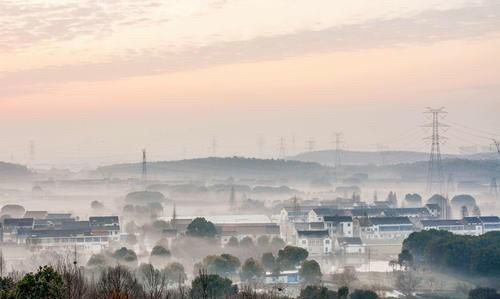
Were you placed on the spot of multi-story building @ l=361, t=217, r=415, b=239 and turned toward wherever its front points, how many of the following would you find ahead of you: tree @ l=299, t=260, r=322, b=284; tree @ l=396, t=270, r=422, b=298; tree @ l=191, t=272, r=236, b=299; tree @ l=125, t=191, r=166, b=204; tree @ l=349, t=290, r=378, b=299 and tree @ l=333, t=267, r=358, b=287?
5

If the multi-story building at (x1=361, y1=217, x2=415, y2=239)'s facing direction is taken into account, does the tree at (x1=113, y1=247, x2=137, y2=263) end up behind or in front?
in front

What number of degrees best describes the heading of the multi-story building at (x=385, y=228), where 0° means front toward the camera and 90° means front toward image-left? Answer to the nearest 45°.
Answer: approximately 0°

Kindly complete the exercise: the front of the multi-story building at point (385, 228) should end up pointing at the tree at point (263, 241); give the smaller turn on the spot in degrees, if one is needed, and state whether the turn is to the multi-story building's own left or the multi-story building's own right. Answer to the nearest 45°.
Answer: approximately 45° to the multi-story building's own right

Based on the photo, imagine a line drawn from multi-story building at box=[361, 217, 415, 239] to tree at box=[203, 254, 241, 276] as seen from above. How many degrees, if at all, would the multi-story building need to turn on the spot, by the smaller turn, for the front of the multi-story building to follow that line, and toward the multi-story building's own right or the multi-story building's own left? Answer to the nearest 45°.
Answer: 0° — it already faces it

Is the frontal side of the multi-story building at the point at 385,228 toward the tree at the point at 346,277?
yes

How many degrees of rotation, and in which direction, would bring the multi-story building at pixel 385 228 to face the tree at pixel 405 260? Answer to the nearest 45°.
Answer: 0° — it already faces it

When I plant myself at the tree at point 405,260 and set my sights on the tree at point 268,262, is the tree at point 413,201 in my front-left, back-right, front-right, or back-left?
back-right

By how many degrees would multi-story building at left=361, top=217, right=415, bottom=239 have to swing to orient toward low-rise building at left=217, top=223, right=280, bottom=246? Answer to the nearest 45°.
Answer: approximately 45° to its right

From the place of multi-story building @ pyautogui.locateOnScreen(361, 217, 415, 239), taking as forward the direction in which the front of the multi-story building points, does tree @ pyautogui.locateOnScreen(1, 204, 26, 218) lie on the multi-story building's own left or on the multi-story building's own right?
on the multi-story building's own right

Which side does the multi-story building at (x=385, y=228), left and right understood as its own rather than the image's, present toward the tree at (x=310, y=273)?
front

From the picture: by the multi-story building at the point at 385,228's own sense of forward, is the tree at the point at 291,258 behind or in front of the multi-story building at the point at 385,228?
in front

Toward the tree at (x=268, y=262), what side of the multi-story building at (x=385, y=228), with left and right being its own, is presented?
front

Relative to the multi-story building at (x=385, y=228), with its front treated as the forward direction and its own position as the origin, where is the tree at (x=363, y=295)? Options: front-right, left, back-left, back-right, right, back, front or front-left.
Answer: front

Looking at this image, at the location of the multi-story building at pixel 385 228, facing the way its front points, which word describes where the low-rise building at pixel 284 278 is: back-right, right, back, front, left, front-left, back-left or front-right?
front

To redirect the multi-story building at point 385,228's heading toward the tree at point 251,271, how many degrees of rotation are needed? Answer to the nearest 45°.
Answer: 0° — it already faces it

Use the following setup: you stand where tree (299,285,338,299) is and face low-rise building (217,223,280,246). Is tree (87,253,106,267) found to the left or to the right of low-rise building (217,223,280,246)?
left
